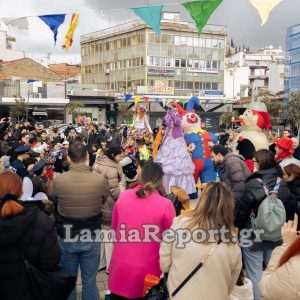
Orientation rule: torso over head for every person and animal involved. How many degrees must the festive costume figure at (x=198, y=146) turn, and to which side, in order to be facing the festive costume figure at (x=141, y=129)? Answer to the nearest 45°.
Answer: approximately 135° to its right

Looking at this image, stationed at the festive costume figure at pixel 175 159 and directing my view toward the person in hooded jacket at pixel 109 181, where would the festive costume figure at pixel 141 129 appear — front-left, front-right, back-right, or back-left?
back-right

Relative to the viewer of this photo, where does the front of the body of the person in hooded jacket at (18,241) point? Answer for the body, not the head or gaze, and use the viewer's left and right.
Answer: facing away from the viewer

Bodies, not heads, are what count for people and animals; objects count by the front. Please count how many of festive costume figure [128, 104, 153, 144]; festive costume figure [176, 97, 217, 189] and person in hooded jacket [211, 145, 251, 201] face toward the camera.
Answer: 2

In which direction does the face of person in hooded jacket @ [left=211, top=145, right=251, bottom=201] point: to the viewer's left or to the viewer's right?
to the viewer's left
